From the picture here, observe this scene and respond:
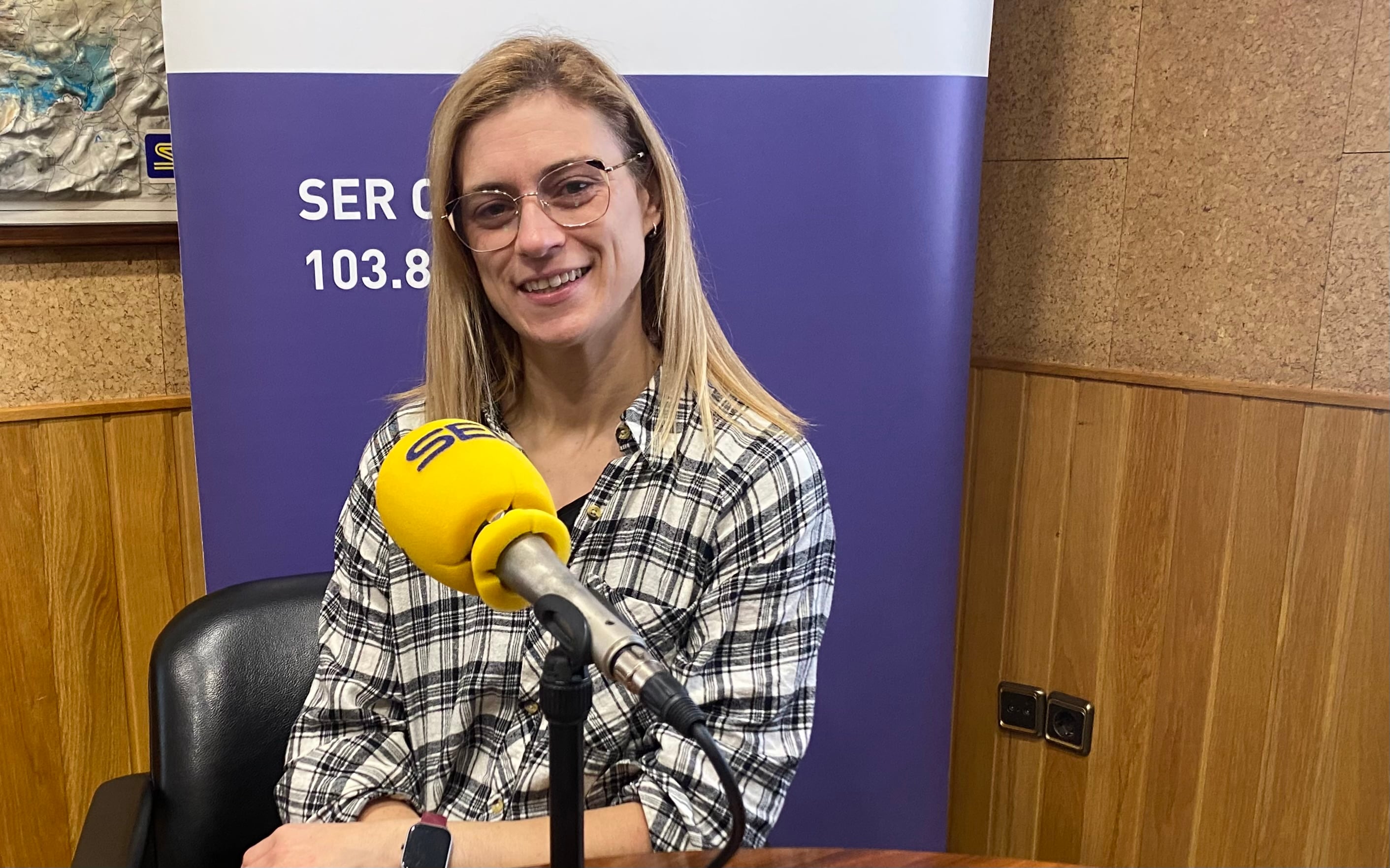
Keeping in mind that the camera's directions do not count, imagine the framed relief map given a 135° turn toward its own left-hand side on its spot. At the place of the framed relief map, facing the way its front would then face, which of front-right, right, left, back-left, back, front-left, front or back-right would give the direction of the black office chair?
back-right

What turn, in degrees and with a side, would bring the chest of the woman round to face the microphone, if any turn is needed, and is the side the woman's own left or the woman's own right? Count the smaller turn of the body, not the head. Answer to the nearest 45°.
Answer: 0° — they already face it

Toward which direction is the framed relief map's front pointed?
toward the camera

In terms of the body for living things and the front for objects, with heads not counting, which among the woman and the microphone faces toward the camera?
the woman

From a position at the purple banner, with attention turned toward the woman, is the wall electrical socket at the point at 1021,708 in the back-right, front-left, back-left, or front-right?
back-left

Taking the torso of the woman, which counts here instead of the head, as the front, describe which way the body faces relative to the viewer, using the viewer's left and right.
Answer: facing the viewer

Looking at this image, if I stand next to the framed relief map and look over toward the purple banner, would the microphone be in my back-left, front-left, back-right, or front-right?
front-right

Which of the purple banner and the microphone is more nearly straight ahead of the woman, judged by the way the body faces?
the microphone

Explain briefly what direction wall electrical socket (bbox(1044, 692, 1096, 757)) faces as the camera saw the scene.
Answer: facing the viewer and to the left of the viewer

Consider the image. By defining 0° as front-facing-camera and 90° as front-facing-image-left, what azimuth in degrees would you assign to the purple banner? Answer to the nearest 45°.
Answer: approximately 0°

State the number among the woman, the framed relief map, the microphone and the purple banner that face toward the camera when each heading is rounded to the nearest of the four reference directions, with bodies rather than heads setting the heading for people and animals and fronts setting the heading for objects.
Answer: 3

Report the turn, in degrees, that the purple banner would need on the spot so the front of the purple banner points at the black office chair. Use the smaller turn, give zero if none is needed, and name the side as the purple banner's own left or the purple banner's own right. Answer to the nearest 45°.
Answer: approximately 45° to the purple banner's own right

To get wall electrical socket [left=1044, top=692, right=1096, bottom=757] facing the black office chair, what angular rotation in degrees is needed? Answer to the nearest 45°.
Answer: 0° — it already faces it

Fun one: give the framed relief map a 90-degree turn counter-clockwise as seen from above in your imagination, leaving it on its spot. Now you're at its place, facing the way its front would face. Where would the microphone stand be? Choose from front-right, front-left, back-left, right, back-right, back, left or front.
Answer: right

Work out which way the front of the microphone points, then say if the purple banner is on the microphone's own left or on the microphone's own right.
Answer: on the microphone's own right
